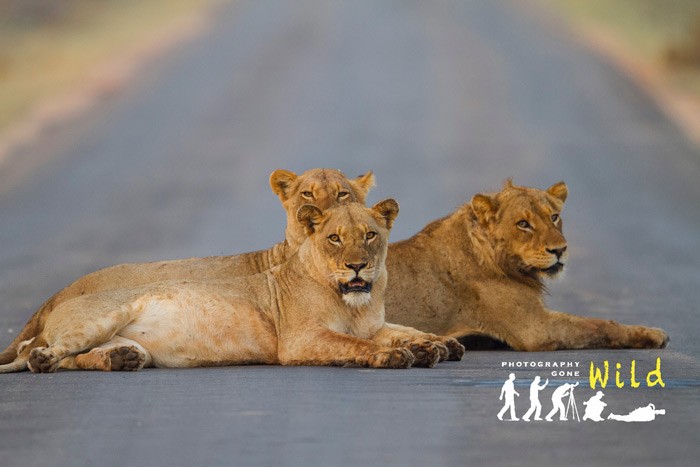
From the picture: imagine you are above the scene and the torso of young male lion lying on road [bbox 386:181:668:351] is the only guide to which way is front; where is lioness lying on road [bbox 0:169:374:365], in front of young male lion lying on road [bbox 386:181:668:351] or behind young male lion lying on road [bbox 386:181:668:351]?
behind

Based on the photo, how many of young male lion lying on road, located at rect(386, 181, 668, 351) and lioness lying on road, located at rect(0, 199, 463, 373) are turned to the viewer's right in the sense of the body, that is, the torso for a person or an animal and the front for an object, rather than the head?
2

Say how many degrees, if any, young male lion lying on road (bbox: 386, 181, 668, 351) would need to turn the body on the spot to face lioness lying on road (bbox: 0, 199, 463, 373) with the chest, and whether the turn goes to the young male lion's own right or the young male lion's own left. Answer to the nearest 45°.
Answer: approximately 135° to the young male lion's own right

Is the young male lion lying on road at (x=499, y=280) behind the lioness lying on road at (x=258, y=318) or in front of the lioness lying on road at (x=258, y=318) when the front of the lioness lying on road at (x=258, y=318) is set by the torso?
in front

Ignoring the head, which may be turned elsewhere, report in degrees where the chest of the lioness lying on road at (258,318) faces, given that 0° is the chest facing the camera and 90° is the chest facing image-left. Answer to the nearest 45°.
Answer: approximately 270°

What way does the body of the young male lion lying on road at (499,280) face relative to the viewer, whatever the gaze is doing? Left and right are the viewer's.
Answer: facing to the right of the viewer

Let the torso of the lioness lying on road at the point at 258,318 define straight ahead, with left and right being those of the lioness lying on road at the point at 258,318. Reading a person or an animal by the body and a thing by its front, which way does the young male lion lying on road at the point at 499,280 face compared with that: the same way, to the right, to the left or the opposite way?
the same way
